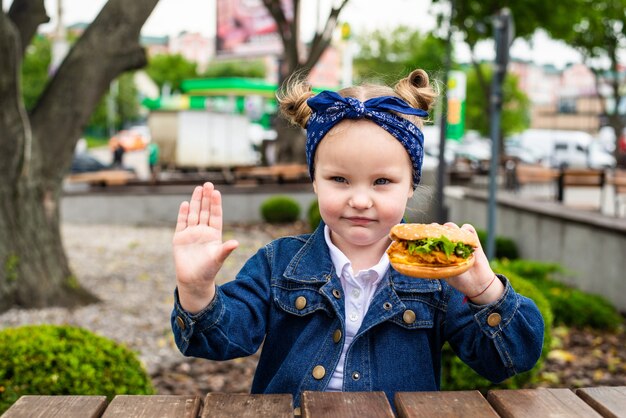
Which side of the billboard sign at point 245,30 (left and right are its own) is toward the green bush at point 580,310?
front

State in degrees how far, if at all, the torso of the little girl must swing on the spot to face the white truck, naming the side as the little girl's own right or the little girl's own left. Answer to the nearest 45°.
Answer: approximately 180°

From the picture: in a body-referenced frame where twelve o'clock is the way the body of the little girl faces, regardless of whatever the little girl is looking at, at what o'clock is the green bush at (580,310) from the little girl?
The green bush is roughly at 7 o'clock from the little girl.

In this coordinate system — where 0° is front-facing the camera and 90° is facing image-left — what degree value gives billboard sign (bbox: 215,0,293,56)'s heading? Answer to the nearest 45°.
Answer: approximately 0°
